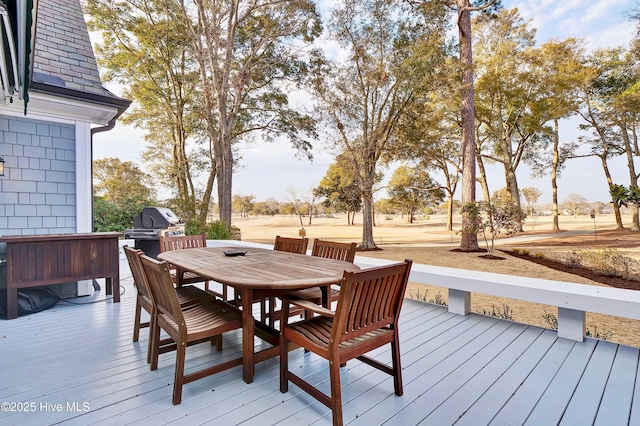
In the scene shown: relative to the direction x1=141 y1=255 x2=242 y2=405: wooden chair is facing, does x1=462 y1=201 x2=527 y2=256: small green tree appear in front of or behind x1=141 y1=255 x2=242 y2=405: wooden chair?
in front

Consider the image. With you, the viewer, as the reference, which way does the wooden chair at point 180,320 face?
facing away from the viewer and to the right of the viewer

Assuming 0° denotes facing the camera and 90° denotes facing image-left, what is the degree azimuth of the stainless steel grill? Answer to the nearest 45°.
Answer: approximately 315°

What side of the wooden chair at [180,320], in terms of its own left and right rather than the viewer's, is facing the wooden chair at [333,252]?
front

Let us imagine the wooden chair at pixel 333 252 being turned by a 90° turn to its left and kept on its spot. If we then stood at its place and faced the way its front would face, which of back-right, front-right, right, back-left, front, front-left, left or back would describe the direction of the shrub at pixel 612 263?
left

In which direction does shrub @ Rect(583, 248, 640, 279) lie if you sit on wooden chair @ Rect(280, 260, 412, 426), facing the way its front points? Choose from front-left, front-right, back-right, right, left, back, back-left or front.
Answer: right

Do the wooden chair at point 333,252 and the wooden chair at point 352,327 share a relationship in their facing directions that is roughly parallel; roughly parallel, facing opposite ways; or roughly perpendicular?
roughly perpendicular

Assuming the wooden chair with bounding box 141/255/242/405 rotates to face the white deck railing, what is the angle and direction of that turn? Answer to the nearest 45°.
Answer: approximately 45° to its right

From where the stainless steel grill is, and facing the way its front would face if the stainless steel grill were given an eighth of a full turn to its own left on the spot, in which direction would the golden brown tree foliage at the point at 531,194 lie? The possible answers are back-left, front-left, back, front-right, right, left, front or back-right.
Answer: front

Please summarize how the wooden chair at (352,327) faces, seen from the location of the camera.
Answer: facing away from the viewer and to the left of the viewer

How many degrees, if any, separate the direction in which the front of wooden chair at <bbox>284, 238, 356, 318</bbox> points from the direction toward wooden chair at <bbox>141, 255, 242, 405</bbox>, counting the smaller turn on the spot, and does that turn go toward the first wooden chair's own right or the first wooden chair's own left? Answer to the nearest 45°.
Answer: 0° — it already faces it

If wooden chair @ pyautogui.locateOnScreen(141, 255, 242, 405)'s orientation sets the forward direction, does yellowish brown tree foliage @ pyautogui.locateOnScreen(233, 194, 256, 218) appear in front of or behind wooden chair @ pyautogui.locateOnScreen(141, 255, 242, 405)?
in front

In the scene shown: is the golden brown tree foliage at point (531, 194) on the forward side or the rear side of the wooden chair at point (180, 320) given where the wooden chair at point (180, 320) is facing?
on the forward side

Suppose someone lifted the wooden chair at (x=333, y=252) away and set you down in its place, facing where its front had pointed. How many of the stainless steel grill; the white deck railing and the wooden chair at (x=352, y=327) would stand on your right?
1
